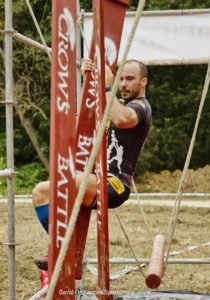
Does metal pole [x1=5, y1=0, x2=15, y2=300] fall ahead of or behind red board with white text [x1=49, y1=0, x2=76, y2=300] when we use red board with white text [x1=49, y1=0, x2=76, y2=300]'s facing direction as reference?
behind

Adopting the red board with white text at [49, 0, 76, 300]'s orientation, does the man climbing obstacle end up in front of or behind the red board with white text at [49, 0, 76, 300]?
behind

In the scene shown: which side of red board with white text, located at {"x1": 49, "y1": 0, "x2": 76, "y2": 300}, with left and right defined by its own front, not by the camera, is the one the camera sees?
front
